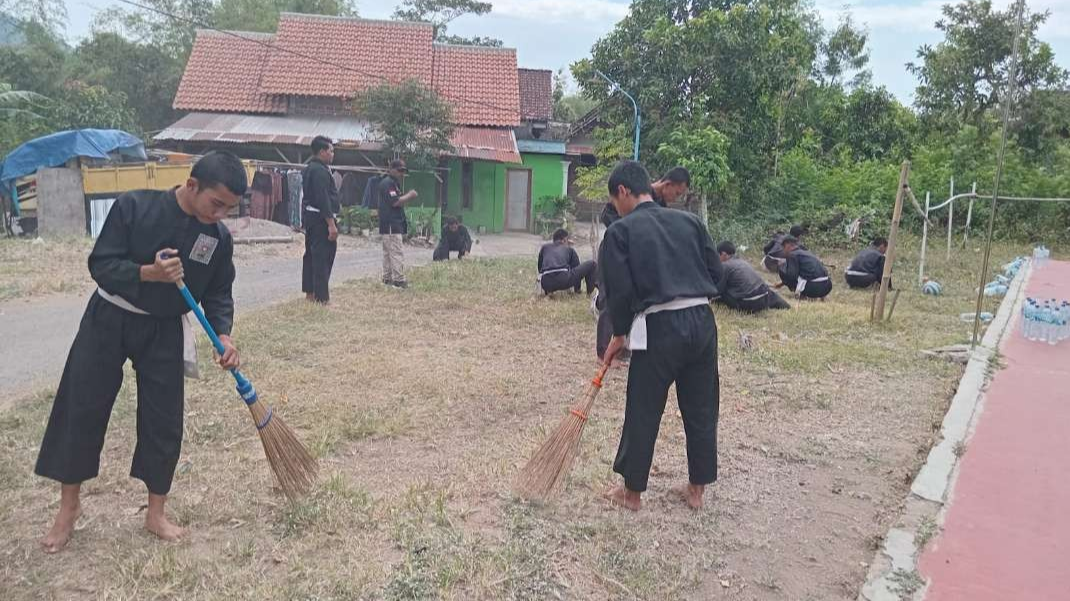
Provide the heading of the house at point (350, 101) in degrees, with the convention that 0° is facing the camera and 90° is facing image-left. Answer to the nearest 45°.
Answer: approximately 0°

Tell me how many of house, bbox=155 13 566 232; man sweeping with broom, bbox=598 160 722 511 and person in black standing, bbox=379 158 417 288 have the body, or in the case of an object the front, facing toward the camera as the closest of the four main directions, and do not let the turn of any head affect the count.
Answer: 1

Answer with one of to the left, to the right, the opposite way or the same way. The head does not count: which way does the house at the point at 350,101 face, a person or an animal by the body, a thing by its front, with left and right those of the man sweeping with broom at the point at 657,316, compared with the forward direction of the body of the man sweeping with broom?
the opposite way

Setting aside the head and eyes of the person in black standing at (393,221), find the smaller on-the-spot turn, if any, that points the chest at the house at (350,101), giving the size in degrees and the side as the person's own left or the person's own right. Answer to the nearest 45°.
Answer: approximately 90° to the person's own left

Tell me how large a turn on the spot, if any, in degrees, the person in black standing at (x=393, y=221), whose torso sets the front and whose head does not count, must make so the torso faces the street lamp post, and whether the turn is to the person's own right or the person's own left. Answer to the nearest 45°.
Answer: approximately 45° to the person's own left

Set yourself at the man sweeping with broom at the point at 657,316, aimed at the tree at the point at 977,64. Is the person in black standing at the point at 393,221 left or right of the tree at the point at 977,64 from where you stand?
left

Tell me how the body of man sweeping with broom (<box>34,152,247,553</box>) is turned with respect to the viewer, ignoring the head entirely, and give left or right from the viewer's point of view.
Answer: facing the viewer and to the right of the viewer

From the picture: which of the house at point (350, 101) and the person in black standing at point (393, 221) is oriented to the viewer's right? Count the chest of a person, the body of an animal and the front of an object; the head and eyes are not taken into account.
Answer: the person in black standing

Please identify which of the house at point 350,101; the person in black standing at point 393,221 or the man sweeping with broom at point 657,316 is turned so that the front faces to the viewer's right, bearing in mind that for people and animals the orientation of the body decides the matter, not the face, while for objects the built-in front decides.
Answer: the person in black standing

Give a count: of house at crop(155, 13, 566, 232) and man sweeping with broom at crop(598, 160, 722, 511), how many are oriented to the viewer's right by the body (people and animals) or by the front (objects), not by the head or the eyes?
0

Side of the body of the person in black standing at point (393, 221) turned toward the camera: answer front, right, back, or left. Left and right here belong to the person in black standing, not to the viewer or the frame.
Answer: right

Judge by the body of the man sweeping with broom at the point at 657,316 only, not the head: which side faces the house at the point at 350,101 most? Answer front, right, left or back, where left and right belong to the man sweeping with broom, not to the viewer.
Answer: front

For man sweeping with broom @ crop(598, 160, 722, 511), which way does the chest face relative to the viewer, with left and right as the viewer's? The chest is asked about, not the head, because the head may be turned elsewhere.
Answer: facing away from the viewer and to the left of the viewer

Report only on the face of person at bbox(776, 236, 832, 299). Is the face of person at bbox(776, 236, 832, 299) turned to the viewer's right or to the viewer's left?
to the viewer's left
